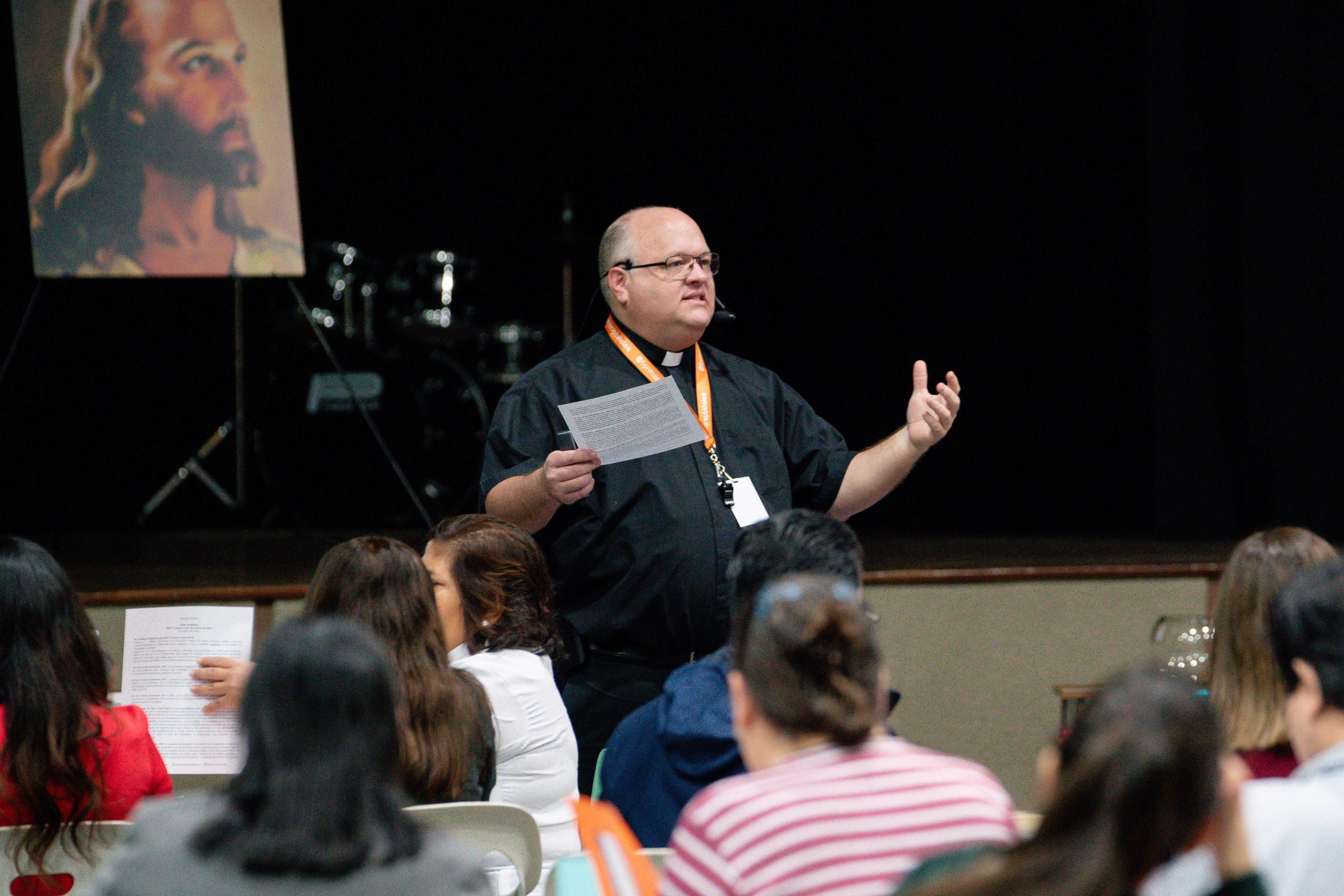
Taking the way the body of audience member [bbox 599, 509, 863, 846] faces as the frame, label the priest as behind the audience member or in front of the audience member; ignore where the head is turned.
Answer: in front

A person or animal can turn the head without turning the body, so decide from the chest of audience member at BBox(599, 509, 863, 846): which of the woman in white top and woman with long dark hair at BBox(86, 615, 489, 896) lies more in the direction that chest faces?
the woman in white top

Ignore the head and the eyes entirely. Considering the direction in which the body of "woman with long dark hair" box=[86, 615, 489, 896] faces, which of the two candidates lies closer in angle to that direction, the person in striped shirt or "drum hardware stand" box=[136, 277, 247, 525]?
the drum hardware stand

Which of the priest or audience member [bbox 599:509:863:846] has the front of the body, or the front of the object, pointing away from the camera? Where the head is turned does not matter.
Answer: the audience member

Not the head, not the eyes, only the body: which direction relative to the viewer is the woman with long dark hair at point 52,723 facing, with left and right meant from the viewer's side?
facing away from the viewer

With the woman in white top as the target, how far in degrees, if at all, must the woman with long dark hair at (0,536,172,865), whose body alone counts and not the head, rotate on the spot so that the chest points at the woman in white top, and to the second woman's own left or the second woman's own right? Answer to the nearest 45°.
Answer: approximately 90° to the second woman's own right

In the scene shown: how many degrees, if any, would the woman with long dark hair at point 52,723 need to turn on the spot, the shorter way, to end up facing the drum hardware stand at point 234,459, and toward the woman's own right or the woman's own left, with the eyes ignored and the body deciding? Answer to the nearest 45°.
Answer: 0° — they already face it

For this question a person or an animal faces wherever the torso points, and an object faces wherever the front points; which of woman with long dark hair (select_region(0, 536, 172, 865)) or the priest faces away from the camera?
the woman with long dark hair

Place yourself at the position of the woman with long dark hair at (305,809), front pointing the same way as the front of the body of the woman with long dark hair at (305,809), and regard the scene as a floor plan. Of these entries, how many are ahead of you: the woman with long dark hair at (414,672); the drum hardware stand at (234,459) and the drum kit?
3

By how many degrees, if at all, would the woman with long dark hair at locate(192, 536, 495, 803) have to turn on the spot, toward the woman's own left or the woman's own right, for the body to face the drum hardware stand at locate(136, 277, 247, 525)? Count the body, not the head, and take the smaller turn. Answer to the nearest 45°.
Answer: approximately 45° to the woman's own right

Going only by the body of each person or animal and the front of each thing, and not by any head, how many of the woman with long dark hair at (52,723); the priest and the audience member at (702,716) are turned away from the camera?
2

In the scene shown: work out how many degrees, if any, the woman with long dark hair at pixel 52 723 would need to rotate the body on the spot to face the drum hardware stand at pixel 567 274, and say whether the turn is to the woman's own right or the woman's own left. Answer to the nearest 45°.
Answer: approximately 45° to the woman's own right

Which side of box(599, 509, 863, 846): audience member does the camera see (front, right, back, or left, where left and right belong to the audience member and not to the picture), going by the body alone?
back

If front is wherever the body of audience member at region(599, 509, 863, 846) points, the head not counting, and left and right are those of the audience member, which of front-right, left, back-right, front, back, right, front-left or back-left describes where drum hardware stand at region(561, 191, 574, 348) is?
front

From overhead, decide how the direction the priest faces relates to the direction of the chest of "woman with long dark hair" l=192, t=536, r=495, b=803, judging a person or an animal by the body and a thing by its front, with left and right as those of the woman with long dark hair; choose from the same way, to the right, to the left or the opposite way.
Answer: the opposite way

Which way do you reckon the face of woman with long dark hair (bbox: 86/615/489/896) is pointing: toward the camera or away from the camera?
away from the camera

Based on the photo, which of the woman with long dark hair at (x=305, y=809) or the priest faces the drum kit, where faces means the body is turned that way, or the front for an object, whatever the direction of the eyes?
the woman with long dark hair

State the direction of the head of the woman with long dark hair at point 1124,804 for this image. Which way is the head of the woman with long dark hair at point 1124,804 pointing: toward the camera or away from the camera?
away from the camera

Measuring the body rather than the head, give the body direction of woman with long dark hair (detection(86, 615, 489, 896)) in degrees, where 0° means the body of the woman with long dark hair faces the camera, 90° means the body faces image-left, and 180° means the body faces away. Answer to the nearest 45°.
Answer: approximately 180°

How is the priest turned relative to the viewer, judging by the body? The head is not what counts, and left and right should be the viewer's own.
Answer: facing the viewer and to the right of the viewer

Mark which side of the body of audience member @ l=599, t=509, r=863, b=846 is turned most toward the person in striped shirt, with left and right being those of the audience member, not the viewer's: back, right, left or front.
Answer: back

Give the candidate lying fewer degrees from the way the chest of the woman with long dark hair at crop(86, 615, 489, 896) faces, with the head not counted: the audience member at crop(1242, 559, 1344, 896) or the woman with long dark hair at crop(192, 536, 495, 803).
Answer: the woman with long dark hair

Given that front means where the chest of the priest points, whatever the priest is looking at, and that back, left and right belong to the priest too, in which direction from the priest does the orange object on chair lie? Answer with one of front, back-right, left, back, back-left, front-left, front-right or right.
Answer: front-right
